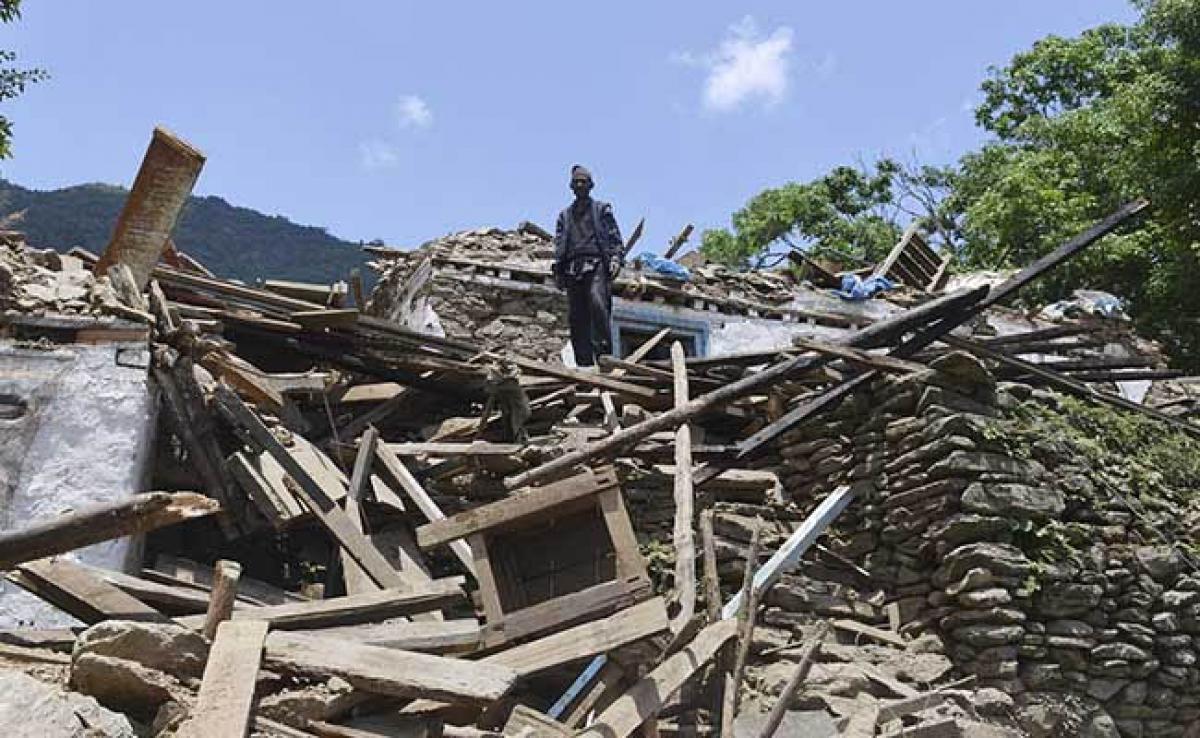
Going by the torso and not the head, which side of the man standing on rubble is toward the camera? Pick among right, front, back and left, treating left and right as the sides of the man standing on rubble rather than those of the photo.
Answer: front

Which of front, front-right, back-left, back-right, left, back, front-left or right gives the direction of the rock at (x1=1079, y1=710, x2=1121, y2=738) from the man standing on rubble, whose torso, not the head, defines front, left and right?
front-left

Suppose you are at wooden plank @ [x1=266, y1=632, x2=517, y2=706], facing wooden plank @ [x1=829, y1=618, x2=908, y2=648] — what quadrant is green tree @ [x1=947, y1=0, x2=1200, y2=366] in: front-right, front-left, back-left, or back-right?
front-left

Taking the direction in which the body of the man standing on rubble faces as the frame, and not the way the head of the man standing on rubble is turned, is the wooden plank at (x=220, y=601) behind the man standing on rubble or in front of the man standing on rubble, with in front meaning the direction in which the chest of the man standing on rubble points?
in front

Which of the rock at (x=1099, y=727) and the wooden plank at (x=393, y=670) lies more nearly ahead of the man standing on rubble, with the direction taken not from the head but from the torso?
the wooden plank

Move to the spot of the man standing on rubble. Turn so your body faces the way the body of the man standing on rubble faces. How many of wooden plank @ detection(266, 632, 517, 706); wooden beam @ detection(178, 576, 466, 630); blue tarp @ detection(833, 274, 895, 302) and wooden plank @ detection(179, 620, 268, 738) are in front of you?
3

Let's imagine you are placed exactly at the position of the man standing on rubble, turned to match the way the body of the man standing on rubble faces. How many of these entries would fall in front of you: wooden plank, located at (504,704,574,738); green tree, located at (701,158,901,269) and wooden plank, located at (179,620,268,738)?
2

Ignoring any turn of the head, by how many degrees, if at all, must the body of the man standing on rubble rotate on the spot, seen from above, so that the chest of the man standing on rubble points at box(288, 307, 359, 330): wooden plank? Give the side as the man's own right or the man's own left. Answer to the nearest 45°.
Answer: approximately 45° to the man's own right

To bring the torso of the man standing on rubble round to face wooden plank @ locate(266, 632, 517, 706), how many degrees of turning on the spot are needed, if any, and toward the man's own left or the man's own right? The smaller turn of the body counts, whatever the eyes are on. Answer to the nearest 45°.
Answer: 0° — they already face it

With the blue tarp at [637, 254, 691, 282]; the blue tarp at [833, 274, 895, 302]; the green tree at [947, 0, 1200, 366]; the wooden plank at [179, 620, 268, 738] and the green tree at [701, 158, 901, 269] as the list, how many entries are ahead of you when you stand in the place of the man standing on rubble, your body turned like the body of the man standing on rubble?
1

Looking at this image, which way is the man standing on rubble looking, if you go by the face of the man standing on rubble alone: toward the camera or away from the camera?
toward the camera

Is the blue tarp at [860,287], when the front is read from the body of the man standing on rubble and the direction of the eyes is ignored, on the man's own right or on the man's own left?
on the man's own left
